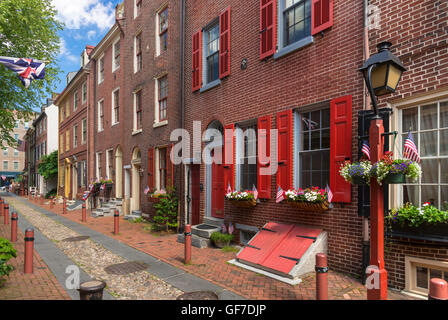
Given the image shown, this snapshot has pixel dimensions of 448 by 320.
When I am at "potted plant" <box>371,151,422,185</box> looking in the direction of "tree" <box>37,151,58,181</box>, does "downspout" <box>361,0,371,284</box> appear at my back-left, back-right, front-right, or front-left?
front-right

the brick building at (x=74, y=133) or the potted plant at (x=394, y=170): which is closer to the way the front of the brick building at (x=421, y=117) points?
the potted plant

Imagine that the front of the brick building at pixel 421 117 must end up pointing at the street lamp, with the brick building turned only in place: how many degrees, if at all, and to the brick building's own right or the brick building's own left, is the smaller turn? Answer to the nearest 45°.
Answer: approximately 45° to the brick building's own left

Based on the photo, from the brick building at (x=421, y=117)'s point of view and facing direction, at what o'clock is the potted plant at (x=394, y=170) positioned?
The potted plant is roughly at 11 o'clock from the brick building.

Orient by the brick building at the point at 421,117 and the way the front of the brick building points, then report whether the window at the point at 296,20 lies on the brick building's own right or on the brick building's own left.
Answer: on the brick building's own right

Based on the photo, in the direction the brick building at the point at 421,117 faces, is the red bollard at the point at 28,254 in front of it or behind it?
in front

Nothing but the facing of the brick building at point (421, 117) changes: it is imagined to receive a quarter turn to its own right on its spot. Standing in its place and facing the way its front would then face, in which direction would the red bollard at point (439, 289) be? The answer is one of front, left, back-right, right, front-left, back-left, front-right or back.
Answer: back-left

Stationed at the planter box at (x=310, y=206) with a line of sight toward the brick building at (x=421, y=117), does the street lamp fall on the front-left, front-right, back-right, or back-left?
front-right

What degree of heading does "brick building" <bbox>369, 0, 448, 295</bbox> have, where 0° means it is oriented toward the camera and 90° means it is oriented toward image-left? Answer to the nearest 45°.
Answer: approximately 45°
